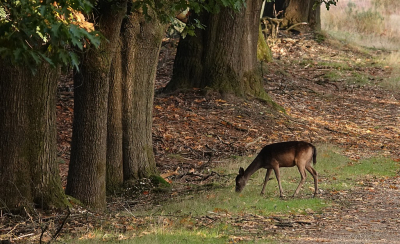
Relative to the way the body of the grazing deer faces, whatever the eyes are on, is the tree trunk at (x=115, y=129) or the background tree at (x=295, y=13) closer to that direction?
the tree trunk

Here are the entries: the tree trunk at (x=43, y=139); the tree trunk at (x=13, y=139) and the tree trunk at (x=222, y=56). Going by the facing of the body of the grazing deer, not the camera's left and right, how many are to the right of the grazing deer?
1

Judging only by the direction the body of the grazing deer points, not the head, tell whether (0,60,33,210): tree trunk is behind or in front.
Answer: in front

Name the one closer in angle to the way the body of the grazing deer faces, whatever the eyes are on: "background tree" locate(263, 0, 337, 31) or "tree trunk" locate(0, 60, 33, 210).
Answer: the tree trunk

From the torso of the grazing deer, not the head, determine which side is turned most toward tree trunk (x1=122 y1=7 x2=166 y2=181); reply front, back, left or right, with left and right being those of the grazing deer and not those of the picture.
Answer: front

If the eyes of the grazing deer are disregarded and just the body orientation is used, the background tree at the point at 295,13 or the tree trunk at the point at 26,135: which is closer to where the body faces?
the tree trunk

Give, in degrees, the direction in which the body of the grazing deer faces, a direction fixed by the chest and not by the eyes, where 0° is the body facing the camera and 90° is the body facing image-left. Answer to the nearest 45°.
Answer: approximately 90°

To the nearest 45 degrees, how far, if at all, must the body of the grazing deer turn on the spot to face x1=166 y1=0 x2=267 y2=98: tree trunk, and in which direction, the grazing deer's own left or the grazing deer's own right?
approximately 90° to the grazing deer's own right

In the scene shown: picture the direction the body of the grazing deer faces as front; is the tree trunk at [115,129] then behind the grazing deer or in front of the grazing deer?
in front

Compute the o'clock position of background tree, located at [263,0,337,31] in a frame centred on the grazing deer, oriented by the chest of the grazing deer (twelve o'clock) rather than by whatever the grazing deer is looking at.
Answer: The background tree is roughly at 3 o'clock from the grazing deer.
